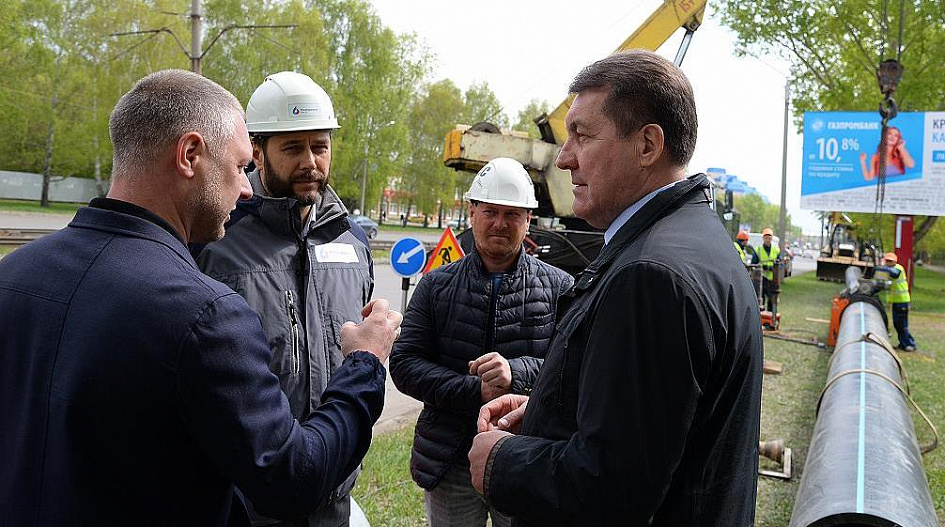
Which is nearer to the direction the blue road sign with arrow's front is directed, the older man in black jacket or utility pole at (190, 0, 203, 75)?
the older man in black jacket

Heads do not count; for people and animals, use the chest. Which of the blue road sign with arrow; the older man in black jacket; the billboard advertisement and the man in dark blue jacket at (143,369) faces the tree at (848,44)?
the man in dark blue jacket

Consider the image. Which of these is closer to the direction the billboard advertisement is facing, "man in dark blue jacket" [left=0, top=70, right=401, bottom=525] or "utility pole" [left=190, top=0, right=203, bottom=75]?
the man in dark blue jacket

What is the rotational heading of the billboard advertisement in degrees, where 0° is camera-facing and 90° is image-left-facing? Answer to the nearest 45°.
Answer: approximately 0°

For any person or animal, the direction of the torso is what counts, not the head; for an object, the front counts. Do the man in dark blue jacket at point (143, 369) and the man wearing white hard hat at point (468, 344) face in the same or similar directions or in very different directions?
very different directions

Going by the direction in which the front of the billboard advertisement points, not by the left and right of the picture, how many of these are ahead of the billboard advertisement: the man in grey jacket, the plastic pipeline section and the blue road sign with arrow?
3

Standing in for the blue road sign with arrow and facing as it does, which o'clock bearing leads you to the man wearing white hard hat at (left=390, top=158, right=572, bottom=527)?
The man wearing white hard hat is roughly at 12 o'clock from the blue road sign with arrow.

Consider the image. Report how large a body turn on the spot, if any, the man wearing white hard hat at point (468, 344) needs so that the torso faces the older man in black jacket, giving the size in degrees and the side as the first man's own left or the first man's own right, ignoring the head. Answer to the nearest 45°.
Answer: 0° — they already face them

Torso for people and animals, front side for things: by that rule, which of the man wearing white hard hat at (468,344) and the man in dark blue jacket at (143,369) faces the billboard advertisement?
the man in dark blue jacket

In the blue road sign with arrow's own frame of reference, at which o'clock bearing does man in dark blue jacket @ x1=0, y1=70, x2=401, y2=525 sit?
The man in dark blue jacket is roughly at 12 o'clock from the blue road sign with arrow.

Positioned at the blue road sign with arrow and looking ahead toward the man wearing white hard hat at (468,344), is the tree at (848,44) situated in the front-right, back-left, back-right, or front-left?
back-left

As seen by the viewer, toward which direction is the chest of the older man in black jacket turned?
to the viewer's left

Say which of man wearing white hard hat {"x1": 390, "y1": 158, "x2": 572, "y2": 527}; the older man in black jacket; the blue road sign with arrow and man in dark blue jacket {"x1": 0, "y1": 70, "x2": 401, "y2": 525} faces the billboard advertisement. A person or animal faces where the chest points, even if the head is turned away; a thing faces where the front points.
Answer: the man in dark blue jacket

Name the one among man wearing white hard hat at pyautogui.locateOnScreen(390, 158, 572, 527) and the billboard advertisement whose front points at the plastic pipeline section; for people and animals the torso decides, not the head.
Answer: the billboard advertisement
